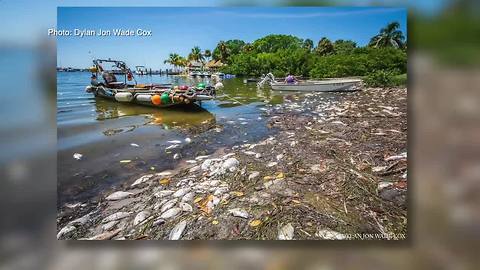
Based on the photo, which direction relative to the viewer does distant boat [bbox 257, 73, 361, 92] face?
to the viewer's right

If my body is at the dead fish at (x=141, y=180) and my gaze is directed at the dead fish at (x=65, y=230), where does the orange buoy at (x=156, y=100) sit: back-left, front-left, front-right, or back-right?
back-right
